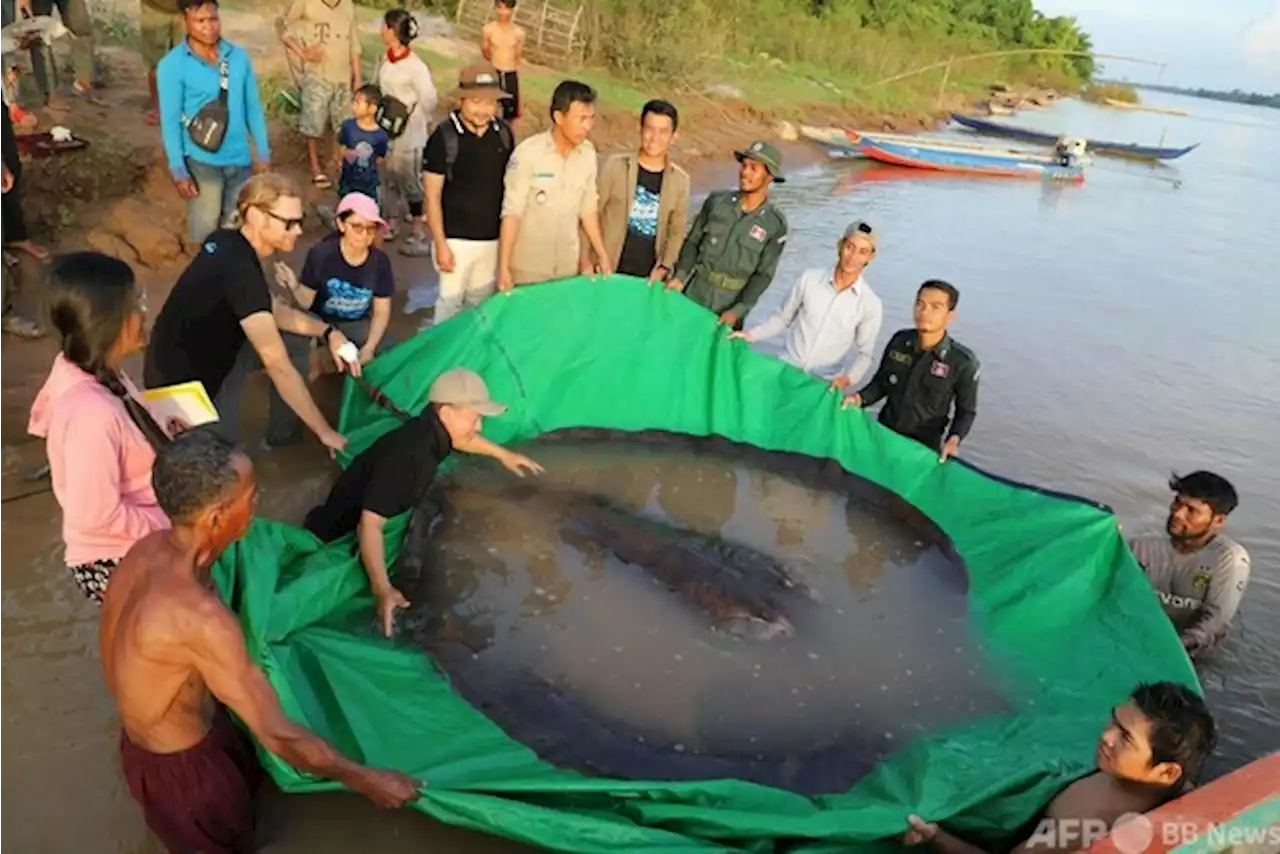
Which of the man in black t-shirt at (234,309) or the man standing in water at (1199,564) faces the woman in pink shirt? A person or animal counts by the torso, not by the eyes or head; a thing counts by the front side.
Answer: the man standing in water

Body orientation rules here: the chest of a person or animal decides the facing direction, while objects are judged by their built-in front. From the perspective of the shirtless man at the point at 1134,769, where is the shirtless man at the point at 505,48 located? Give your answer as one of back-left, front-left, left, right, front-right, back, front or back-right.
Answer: front-right

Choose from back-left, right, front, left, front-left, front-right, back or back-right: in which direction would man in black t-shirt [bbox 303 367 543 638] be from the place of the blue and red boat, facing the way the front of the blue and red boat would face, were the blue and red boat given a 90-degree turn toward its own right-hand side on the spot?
back

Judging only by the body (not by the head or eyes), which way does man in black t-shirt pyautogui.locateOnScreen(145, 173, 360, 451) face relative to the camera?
to the viewer's right

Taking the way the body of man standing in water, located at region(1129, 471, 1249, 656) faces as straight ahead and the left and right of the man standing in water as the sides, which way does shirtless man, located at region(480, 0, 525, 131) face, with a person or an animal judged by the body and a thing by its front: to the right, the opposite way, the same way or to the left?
to the left

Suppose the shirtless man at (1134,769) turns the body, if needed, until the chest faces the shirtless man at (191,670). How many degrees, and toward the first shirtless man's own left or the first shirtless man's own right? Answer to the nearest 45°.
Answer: approximately 45° to the first shirtless man's own left

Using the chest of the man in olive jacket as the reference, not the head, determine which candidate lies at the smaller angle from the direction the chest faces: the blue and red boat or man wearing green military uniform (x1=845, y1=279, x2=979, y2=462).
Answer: the man wearing green military uniform

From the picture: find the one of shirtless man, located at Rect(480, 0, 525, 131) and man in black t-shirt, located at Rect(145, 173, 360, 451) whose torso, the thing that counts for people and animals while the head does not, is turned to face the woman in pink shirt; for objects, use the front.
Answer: the shirtless man

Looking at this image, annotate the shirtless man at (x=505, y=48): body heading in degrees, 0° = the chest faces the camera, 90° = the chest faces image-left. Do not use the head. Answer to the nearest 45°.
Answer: approximately 0°

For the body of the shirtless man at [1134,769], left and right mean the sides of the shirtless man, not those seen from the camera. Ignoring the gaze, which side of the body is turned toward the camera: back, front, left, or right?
left

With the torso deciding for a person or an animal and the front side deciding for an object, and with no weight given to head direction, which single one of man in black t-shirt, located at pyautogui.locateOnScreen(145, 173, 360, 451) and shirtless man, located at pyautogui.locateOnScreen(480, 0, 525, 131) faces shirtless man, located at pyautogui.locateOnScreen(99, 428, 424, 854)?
shirtless man, located at pyautogui.locateOnScreen(480, 0, 525, 131)

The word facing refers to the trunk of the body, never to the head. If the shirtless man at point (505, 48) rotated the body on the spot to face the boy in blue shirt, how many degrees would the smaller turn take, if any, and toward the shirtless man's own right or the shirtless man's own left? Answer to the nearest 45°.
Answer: approximately 45° to the shirtless man's own right

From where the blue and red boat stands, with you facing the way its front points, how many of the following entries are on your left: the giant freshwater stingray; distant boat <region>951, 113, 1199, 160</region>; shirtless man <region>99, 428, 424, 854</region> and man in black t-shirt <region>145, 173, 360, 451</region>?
3

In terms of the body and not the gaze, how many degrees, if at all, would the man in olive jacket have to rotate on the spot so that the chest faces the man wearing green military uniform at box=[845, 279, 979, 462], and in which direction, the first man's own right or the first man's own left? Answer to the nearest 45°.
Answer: approximately 45° to the first man's own left

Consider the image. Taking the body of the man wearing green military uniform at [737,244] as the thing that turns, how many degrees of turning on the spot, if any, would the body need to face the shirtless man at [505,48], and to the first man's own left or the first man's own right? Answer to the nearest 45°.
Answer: approximately 90° to the first man's own right

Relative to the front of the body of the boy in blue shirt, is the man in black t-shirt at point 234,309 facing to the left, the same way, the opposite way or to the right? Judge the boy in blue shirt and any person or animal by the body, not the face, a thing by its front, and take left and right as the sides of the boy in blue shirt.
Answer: to the left

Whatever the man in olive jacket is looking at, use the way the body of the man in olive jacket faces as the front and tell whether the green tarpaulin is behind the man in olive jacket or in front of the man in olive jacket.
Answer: in front

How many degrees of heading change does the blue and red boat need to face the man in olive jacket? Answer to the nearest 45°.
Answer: approximately 90° to its left
